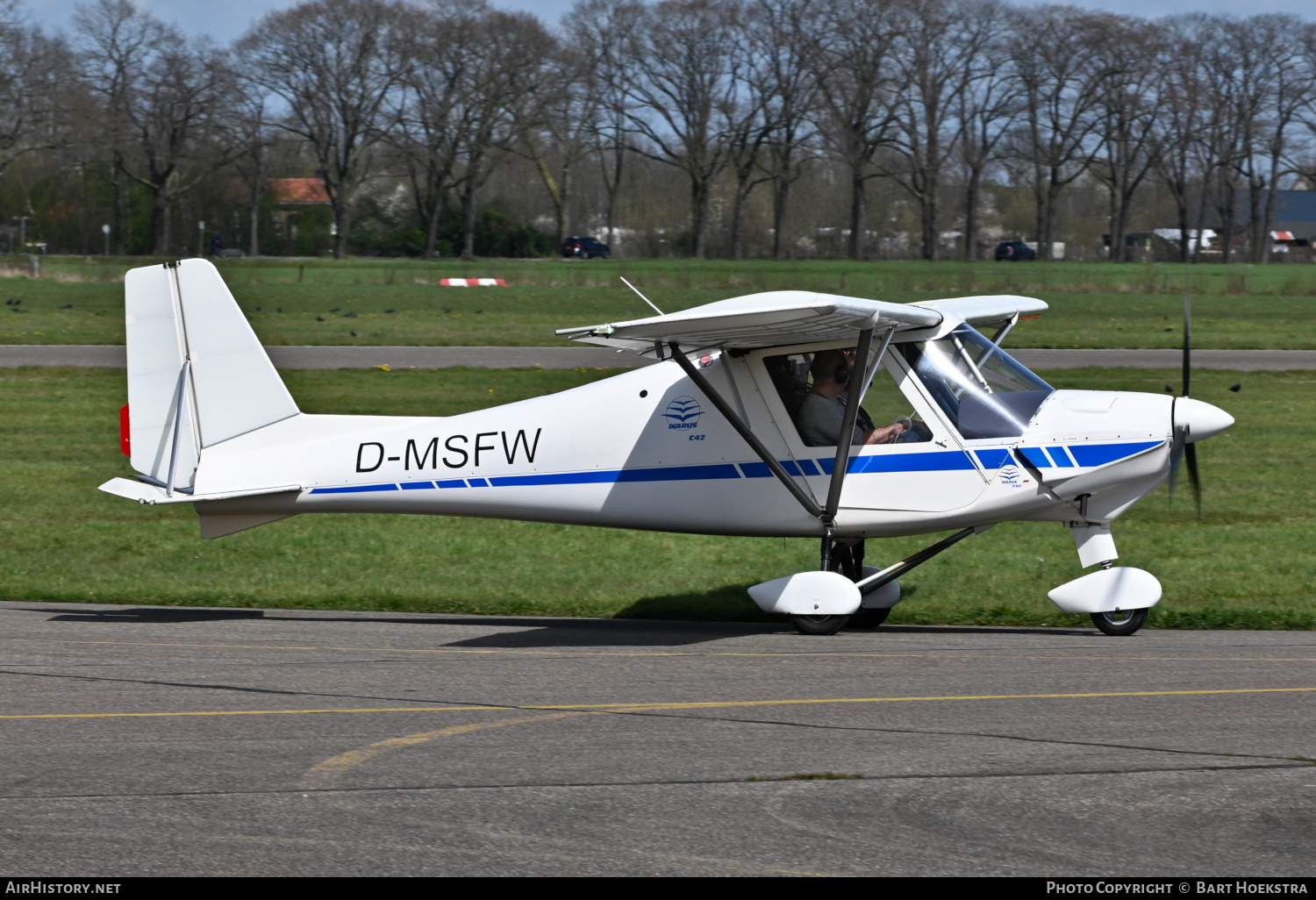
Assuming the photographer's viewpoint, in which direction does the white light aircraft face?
facing to the right of the viewer
